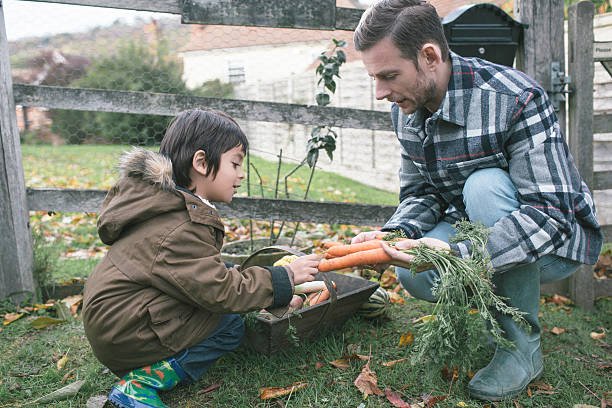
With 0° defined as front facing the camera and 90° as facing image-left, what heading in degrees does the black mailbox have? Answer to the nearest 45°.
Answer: approximately 0°

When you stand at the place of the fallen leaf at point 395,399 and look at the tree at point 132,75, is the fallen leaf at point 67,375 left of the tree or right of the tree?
left

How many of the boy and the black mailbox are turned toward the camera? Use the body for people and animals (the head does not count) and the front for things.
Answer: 1

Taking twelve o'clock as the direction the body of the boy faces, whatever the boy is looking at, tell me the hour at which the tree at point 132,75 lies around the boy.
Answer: The tree is roughly at 9 o'clock from the boy.

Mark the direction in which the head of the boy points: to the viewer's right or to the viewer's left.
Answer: to the viewer's right

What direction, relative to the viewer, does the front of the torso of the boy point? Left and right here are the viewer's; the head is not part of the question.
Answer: facing to the right of the viewer

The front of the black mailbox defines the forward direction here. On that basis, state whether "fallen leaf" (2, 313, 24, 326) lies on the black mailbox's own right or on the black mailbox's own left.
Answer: on the black mailbox's own right

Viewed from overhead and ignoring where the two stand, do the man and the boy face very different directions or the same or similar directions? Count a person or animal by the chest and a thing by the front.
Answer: very different directions

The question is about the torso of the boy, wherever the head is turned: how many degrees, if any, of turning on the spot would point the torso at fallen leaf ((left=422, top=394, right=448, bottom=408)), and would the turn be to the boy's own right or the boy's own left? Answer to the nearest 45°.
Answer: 0° — they already face it

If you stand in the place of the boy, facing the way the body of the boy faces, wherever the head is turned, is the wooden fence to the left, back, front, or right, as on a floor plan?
left
